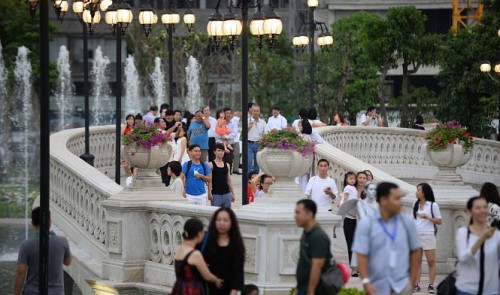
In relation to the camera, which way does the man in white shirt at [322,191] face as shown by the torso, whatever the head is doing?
toward the camera

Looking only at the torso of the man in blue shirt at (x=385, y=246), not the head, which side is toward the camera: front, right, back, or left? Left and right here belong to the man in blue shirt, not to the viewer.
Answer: front

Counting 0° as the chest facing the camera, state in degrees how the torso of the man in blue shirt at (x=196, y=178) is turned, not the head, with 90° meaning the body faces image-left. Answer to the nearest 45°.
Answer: approximately 0°

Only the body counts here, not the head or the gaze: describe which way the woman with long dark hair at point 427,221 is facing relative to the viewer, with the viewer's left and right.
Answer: facing the viewer and to the left of the viewer

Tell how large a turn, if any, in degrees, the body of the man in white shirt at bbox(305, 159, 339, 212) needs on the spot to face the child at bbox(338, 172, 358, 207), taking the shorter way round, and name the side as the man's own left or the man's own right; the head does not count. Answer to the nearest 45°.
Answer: approximately 45° to the man's own left

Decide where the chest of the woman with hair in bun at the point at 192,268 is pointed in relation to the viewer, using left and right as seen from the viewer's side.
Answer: facing away from the viewer and to the right of the viewer

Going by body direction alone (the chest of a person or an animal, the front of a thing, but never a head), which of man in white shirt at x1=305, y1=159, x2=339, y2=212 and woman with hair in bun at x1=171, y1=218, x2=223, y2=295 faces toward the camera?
the man in white shirt

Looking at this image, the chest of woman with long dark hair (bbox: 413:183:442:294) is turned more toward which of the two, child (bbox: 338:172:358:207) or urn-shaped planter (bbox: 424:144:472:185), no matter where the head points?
the child

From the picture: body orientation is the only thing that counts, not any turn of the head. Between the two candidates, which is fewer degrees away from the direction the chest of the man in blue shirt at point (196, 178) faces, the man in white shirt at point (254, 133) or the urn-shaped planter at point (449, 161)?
the urn-shaped planter

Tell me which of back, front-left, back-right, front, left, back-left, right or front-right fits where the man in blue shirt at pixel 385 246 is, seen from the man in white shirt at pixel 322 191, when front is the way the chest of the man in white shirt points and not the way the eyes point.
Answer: front
